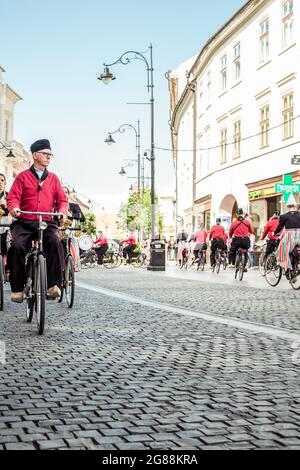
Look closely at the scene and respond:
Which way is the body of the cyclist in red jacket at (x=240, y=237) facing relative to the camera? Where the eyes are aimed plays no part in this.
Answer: away from the camera

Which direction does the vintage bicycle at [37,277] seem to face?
toward the camera

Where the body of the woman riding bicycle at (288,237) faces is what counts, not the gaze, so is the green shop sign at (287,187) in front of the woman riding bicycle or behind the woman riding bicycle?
in front

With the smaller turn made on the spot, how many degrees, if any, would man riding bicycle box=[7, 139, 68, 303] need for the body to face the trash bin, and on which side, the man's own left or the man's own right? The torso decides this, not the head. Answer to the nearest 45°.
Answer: approximately 180°

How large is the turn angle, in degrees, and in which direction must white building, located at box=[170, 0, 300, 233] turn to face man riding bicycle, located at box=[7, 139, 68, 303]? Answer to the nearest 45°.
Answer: approximately 45° to its left

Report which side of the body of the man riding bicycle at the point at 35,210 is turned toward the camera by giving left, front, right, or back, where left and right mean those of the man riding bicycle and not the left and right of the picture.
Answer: front

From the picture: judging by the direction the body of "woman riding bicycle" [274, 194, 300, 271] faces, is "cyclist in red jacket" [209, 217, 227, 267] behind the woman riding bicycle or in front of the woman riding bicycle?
in front

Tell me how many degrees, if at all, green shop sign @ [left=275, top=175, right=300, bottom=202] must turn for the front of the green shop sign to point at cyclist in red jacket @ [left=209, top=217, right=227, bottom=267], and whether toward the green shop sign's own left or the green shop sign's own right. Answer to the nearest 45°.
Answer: approximately 135° to the green shop sign's own right

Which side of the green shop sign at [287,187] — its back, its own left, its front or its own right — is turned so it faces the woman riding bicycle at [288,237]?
front
